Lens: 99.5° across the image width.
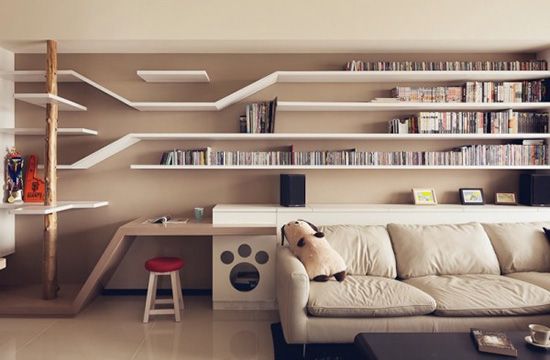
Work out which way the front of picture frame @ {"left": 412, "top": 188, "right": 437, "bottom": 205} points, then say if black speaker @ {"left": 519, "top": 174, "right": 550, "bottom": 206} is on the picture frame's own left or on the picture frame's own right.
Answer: on the picture frame's own left

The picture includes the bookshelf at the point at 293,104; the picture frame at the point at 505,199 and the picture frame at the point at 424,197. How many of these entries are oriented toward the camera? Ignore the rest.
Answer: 3

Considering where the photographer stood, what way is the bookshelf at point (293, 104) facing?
facing the viewer

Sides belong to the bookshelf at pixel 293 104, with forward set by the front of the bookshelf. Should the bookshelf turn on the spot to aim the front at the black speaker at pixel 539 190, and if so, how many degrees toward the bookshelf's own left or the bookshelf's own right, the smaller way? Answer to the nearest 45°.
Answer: approximately 90° to the bookshelf's own left

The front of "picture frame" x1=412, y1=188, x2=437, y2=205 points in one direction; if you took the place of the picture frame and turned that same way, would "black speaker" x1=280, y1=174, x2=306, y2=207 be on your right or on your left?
on your right

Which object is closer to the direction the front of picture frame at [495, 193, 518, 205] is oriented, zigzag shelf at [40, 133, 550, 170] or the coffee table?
the coffee table

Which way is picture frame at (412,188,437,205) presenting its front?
toward the camera

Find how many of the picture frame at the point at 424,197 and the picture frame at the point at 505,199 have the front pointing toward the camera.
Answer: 2

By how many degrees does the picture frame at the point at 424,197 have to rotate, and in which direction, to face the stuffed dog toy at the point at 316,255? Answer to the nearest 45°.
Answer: approximately 45° to its right

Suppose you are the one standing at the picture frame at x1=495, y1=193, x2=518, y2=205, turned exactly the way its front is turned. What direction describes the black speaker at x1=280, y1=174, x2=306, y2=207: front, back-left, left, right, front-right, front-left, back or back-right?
front-right

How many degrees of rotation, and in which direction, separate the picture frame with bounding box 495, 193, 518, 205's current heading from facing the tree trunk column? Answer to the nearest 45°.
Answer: approximately 45° to its right
